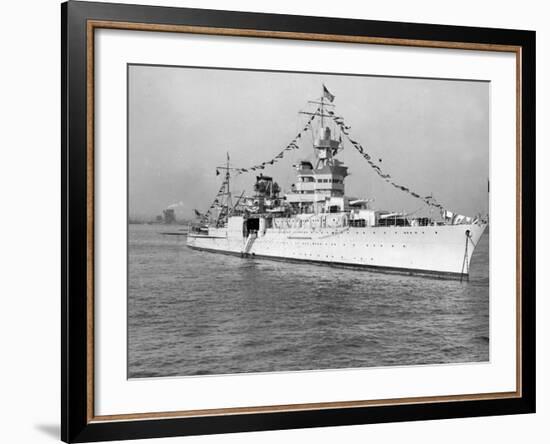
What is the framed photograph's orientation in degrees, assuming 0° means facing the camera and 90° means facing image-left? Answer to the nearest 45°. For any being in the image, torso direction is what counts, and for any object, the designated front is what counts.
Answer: approximately 315°
